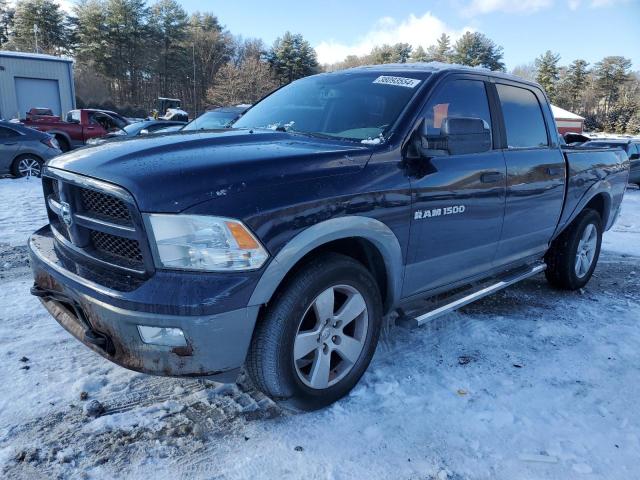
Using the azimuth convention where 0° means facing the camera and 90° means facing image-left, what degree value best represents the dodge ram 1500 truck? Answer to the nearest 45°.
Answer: approximately 45°

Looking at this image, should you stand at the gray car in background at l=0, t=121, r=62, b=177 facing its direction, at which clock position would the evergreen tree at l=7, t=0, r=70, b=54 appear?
The evergreen tree is roughly at 3 o'clock from the gray car in background.

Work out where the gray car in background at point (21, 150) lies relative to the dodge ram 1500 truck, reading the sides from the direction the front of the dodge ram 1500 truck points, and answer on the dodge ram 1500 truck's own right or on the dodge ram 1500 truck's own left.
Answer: on the dodge ram 1500 truck's own right

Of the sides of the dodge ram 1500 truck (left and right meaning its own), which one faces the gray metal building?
right

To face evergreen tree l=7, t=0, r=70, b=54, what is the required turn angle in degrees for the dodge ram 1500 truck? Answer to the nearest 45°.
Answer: approximately 90° to its right

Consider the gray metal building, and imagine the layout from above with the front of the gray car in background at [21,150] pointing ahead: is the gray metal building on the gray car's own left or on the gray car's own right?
on the gray car's own right

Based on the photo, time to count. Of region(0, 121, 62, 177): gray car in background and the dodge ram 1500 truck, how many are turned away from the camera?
0

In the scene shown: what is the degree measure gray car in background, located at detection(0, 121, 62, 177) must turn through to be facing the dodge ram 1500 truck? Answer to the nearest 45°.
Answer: approximately 90° to its left

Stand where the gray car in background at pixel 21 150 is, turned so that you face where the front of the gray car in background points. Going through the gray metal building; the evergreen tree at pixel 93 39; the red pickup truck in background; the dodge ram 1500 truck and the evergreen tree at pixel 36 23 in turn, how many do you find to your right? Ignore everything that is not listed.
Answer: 4

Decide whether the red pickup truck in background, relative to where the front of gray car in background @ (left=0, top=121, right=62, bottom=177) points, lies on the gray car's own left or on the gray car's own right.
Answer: on the gray car's own right
